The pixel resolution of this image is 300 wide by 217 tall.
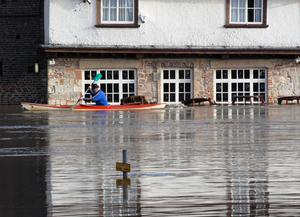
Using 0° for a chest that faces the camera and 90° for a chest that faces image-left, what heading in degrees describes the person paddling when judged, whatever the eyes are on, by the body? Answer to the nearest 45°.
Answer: approximately 90°

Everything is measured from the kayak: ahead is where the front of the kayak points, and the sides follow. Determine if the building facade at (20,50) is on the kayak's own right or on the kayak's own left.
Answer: on the kayak's own right

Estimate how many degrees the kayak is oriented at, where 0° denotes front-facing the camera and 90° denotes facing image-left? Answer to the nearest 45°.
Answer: approximately 90°
